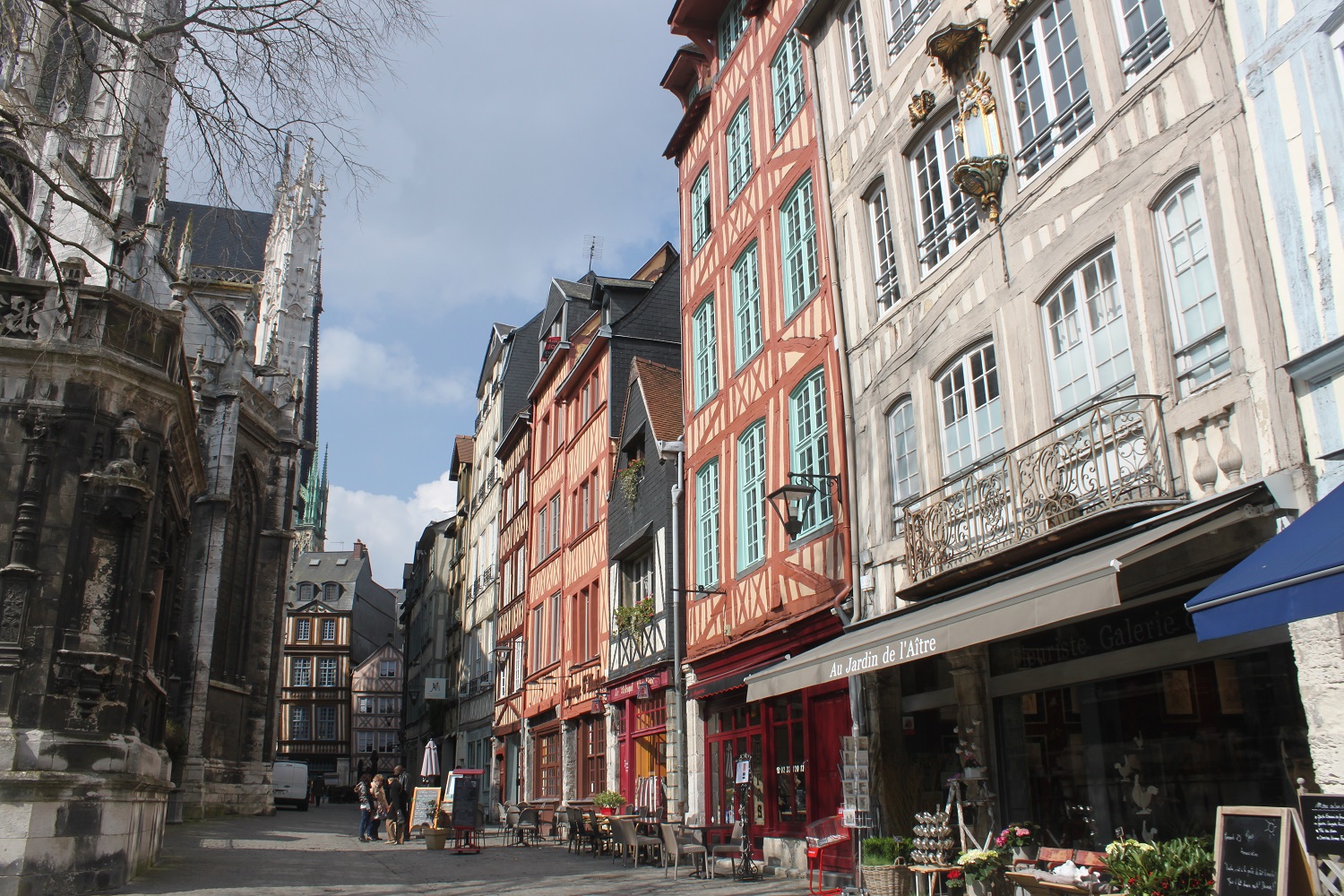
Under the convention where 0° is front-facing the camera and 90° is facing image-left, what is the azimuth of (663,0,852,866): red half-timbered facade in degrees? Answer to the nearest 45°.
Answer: approximately 45°

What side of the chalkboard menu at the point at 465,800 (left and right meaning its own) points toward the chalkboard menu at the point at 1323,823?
front

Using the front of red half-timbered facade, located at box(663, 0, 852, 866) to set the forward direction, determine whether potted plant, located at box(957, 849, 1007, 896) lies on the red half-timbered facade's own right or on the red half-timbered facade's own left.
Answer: on the red half-timbered facade's own left

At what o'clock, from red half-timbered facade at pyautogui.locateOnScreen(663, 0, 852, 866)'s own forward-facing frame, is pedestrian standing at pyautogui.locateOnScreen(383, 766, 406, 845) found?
The pedestrian standing is roughly at 3 o'clock from the red half-timbered facade.

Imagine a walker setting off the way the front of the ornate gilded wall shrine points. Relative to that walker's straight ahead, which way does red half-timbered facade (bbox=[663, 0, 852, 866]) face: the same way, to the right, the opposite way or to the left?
the same way

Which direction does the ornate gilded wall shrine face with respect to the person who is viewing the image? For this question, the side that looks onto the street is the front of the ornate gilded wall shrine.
facing the viewer and to the left of the viewer

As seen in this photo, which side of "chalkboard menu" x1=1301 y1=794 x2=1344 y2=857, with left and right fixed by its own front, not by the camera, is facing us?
front

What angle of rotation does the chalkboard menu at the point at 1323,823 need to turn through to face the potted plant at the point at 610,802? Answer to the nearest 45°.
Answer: approximately 135° to its right

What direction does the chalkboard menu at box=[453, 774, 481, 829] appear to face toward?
toward the camera

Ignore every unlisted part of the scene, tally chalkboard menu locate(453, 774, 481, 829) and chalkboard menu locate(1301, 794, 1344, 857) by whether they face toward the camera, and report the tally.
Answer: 2

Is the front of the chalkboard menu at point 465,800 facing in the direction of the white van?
no

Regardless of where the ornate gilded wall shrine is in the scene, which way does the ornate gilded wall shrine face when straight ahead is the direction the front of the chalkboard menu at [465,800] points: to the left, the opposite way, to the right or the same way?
to the right
